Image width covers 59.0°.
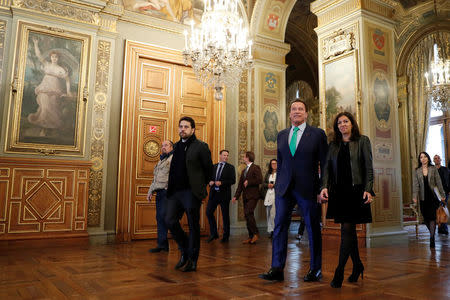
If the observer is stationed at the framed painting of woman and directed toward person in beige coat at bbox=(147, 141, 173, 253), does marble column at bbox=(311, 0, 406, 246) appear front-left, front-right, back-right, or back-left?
front-left

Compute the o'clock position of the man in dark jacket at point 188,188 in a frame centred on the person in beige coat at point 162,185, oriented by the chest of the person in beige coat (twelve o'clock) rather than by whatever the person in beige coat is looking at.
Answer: The man in dark jacket is roughly at 10 o'clock from the person in beige coat.

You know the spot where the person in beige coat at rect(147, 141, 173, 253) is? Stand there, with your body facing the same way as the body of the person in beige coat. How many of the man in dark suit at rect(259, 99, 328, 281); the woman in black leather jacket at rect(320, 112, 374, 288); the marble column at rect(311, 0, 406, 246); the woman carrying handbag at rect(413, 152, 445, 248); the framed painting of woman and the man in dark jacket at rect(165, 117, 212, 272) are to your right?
1

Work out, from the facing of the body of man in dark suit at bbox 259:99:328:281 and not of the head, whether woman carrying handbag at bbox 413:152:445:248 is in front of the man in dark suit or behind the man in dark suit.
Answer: behind

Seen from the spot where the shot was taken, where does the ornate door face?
facing the viewer and to the right of the viewer

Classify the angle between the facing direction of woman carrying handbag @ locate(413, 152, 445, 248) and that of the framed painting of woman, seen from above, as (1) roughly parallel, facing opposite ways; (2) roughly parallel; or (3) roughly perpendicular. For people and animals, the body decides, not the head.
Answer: roughly perpendicular

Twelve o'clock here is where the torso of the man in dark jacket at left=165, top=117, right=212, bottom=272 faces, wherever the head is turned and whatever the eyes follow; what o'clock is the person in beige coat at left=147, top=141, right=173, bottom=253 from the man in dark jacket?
The person in beige coat is roughly at 4 o'clock from the man in dark jacket.

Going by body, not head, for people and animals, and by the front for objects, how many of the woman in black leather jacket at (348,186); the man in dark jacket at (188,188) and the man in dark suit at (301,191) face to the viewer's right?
0

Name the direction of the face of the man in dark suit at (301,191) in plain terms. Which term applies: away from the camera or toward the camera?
toward the camera

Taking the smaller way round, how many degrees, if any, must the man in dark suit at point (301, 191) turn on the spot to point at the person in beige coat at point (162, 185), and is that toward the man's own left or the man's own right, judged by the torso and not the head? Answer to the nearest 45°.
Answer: approximately 90° to the man's own right

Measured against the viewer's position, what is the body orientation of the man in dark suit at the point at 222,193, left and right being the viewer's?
facing the viewer and to the left of the viewer

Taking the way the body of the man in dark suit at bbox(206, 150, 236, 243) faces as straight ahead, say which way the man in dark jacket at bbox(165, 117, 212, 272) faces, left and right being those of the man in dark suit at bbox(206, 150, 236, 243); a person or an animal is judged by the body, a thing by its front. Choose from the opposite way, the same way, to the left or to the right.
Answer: the same way

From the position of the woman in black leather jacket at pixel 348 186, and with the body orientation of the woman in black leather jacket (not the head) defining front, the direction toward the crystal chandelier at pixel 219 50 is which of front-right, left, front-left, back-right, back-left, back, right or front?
right

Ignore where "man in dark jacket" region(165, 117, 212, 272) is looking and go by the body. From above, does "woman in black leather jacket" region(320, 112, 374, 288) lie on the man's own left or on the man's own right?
on the man's own left

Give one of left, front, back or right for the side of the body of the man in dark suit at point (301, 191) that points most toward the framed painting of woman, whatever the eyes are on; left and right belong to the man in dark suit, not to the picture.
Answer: right

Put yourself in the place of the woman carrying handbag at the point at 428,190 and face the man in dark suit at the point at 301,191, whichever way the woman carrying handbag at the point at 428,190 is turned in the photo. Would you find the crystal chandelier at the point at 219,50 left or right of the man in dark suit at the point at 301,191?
right

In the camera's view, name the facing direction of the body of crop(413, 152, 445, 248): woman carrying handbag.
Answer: toward the camera

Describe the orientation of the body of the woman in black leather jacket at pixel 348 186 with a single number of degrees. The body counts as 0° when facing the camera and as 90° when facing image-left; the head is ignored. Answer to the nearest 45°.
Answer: approximately 45°
